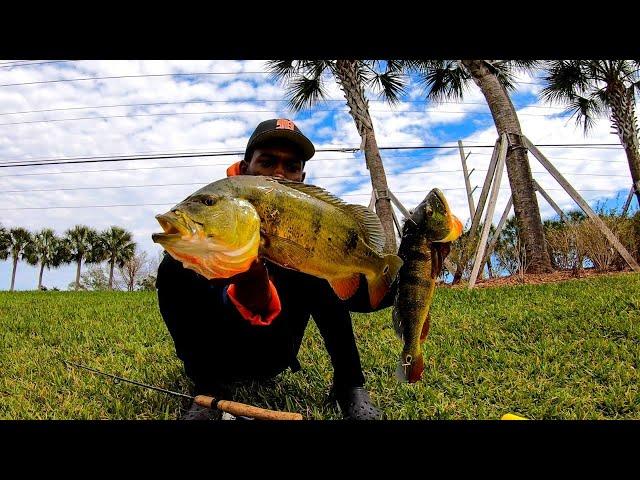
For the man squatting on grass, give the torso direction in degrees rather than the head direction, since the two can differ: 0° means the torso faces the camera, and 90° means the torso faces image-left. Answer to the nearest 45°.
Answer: approximately 0°

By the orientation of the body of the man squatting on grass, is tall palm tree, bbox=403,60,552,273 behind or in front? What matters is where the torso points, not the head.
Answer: behind
